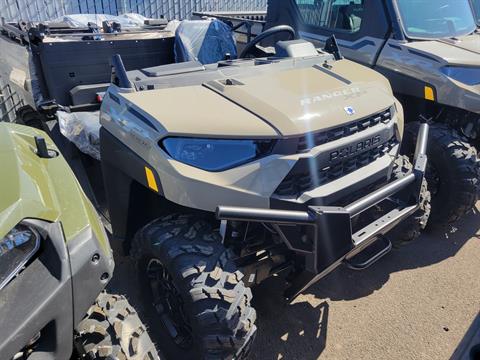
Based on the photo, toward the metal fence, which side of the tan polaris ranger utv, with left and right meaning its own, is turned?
back

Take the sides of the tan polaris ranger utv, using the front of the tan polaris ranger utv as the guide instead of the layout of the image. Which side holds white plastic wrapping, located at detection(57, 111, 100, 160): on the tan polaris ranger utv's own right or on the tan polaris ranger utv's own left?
on the tan polaris ranger utv's own right

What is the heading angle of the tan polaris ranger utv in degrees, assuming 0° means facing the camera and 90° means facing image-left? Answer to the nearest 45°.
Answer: approximately 315°

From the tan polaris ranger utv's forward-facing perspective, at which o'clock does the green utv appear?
The green utv is roughly at 2 o'clock from the tan polaris ranger utv.

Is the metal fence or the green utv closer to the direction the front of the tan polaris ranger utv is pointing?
the green utv
